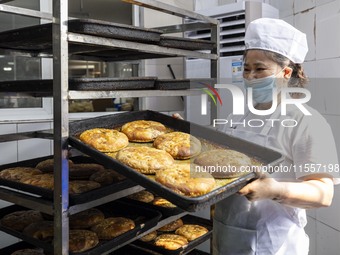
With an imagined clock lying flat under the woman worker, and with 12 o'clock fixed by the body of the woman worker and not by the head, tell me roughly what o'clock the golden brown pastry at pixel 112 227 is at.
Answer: The golden brown pastry is roughly at 1 o'clock from the woman worker.

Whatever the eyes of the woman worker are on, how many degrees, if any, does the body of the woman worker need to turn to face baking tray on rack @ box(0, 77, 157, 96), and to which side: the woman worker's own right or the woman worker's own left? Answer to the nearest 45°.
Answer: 0° — they already face it

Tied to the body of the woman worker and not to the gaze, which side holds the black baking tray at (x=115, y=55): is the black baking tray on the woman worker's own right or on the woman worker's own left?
on the woman worker's own right

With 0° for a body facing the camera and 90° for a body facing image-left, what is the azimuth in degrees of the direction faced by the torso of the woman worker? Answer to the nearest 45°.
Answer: approximately 45°

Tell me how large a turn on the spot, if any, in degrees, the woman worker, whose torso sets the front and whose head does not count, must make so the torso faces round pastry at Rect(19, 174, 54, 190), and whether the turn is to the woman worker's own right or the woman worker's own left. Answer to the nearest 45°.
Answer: approximately 45° to the woman worker's own right

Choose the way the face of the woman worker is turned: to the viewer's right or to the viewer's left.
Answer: to the viewer's left
